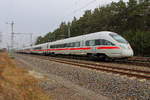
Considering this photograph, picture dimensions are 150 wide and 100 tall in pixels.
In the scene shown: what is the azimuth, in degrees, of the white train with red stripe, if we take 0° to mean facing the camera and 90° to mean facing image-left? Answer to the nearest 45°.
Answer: approximately 315°
